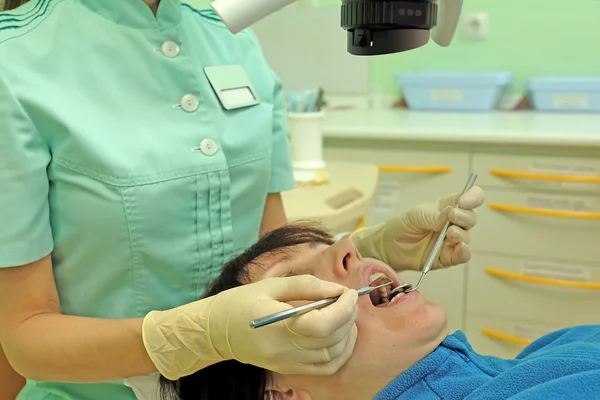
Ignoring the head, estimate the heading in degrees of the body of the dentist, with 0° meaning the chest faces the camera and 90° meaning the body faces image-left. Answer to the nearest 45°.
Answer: approximately 315°

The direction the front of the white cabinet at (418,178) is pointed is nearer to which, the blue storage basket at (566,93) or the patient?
the patient

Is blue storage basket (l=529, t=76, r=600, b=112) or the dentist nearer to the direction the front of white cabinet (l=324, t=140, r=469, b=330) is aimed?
the dentist

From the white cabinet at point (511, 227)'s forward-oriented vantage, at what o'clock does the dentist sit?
The dentist is roughly at 1 o'clock from the white cabinet.

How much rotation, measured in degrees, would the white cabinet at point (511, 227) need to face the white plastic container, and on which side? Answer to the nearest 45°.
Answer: approximately 45° to its right

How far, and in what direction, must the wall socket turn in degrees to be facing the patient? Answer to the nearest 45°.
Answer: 0° — it already faces them

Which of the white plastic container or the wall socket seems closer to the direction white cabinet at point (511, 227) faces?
the white plastic container

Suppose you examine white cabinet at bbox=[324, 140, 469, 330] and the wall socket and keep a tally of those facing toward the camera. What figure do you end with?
2
